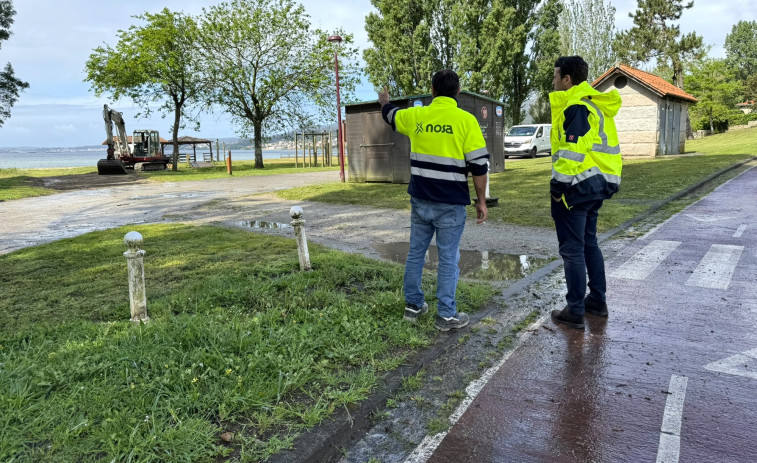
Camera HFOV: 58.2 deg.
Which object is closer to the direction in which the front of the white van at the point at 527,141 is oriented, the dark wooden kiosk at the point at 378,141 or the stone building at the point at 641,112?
the dark wooden kiosk

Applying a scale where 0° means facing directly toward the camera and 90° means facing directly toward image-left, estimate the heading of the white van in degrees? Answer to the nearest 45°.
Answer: approximately 45°

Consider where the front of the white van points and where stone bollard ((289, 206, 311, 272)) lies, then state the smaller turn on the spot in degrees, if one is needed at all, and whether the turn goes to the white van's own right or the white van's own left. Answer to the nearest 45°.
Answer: approximately 45° to the white van's own left

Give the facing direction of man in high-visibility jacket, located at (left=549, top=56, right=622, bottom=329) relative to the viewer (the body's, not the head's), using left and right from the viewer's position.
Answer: facing away from the viewer and to the left of the viewer

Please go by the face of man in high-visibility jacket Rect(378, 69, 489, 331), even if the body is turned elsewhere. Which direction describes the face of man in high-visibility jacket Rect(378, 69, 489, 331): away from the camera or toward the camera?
away from the camera

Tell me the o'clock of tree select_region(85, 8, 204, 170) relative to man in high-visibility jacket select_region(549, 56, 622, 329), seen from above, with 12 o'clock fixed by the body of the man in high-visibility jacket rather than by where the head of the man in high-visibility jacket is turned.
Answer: The tree is roughly at 12 o'clock from the man in high-visibility jacket.

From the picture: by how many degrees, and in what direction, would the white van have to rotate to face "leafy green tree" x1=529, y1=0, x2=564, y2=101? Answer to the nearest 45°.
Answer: approximately 135° to its right

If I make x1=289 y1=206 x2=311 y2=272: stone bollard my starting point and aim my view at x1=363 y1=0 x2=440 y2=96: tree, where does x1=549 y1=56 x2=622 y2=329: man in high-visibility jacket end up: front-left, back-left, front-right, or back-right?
back-right
